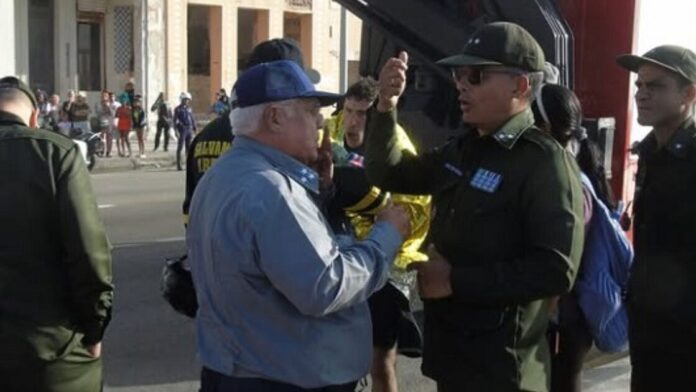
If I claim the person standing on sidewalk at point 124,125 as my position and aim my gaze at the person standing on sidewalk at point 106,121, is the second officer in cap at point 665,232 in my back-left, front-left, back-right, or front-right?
back-left

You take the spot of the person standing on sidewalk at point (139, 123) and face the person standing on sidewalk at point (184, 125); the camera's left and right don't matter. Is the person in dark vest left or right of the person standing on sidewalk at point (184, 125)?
right

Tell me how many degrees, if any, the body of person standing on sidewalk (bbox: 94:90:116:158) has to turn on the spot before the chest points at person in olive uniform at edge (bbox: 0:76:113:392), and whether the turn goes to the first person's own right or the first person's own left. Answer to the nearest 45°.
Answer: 0° — they already face them

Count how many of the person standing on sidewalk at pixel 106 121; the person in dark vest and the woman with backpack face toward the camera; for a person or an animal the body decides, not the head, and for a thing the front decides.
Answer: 1

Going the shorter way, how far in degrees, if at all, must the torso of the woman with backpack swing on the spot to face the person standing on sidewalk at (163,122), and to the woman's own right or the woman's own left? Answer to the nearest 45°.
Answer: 0° — they already face them

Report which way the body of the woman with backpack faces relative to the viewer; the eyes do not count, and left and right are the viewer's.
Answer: facing away from the viewer and to the left of the viewer

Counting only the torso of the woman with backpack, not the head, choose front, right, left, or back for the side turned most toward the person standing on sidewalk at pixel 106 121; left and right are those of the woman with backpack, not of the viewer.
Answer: front

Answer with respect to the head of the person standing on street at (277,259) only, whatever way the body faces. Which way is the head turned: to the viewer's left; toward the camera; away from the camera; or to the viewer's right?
to the viewer's right

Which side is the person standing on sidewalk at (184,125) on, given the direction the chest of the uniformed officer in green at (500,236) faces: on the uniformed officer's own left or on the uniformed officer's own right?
on the uniformed officer's own right

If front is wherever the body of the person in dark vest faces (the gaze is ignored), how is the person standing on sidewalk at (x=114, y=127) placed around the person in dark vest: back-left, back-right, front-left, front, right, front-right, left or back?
front-left

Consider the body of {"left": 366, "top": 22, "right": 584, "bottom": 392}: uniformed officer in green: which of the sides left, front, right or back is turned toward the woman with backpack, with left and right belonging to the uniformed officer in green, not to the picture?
back

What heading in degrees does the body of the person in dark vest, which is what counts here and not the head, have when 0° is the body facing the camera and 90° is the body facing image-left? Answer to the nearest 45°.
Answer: approximately 225°

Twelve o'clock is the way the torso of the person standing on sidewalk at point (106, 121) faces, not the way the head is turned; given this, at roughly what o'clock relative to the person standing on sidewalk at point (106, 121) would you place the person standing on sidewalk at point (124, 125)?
the person standing on sidewalk at point (124, 125) is roughly at 10 o'clock from the person standing on sidewalk at point (106, 121).

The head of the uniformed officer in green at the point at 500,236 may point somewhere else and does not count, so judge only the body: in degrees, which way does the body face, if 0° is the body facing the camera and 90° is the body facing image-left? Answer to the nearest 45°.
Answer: approximately 45°

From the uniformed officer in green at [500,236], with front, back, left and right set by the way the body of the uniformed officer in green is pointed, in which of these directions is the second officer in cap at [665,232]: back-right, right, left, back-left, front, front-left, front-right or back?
back
